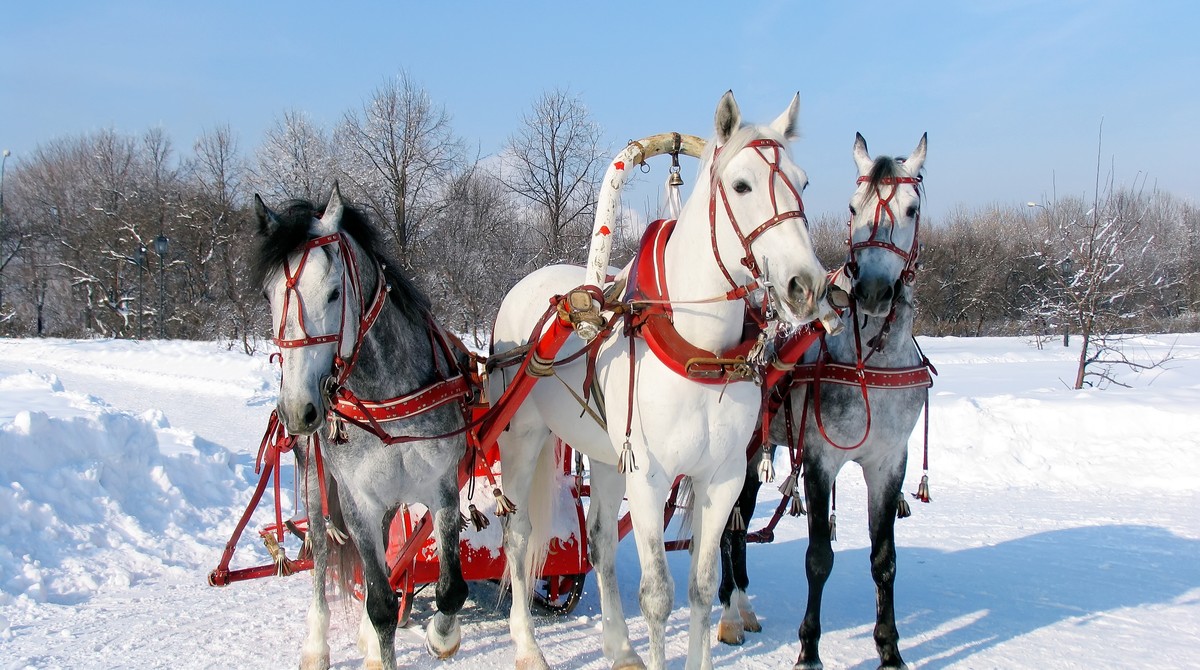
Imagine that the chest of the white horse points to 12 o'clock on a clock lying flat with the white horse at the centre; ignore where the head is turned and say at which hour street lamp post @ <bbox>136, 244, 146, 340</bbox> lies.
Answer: The street lamp post is roughly at 6 o'clock from the white horse.

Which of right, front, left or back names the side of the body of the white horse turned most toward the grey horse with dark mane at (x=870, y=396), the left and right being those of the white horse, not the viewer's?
left

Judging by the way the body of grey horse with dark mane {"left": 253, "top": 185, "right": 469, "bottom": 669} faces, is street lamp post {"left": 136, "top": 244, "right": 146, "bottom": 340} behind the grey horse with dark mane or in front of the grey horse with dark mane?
behind

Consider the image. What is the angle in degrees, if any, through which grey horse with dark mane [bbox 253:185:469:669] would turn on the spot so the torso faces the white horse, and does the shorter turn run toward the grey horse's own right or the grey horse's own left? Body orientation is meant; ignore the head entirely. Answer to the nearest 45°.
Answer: approximately 45° to the grey horse's own left

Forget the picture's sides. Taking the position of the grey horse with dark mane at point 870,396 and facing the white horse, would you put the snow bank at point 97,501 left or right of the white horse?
right

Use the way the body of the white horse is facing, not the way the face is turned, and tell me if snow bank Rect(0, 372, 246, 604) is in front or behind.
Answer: behind

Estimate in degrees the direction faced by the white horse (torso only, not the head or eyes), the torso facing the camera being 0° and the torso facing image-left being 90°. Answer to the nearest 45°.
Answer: approximately 315°

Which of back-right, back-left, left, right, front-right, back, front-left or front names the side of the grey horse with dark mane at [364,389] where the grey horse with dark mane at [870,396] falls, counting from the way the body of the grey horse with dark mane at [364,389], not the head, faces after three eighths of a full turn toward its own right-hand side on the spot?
back-right

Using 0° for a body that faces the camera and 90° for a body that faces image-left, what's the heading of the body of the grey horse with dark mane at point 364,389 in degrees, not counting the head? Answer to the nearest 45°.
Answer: approximately 0°
